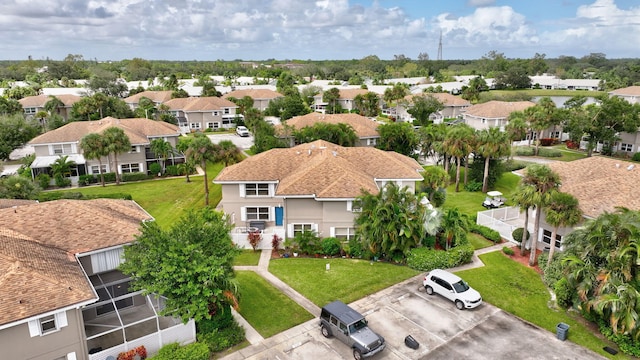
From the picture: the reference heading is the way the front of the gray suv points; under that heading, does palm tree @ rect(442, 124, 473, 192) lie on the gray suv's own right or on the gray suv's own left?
on the gray suv's own left

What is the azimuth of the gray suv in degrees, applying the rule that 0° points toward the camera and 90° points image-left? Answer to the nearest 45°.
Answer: approximately 315°

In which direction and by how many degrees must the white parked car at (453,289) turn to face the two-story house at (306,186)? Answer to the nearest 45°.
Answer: approximately 180°

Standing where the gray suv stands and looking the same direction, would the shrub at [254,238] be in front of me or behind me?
behind

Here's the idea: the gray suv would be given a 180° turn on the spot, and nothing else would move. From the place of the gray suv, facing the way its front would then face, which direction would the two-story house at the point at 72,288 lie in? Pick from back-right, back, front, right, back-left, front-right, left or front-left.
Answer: front-left

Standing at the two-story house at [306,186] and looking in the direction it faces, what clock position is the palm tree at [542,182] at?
The palm tree is roughly at 10 o'clock from the two-story house.

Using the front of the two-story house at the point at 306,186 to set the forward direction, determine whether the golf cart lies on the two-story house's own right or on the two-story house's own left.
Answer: on the two-story house's own left

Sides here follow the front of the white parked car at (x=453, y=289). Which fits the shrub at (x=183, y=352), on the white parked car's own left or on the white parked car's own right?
on the white parked car's own right

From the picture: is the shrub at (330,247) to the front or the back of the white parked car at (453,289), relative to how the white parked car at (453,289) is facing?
to the back

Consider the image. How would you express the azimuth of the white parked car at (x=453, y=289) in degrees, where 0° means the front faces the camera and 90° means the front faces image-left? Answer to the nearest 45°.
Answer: approximately 315°

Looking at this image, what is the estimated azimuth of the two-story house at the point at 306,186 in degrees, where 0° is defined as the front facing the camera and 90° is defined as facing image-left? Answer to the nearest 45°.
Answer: approximately 0°
